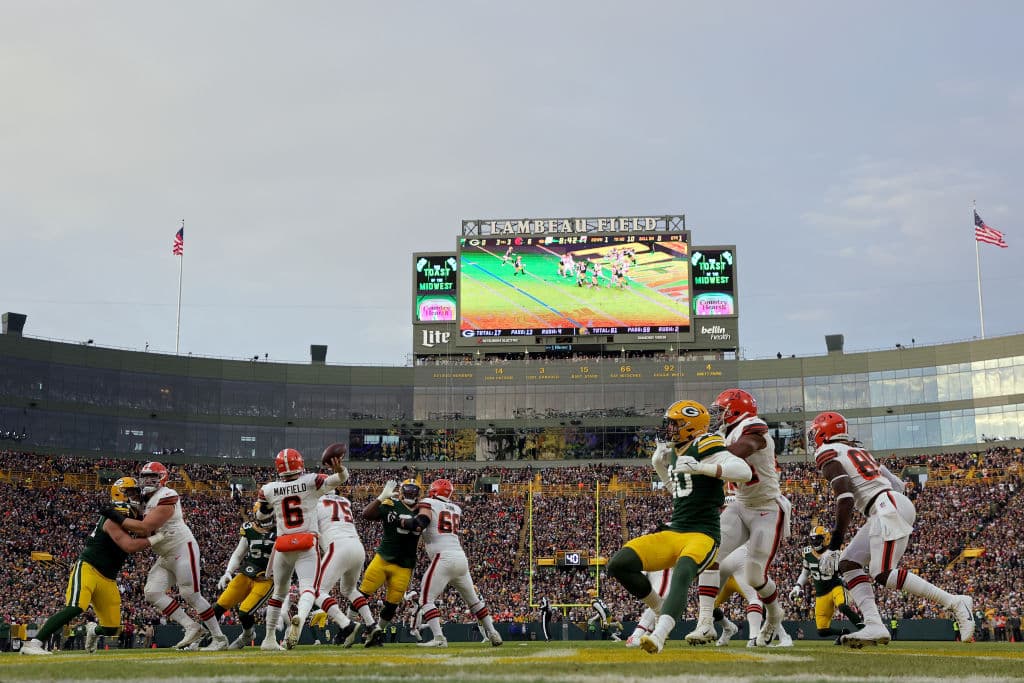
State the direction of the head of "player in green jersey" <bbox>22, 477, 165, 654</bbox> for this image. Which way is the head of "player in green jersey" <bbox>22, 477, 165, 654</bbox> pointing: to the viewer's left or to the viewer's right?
to the viewer's right

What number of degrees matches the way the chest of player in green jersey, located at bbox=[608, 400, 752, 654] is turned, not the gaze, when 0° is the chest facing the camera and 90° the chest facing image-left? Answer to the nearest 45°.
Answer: approximately 45°

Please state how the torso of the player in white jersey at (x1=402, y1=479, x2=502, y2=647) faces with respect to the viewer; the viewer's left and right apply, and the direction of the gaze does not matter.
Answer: facing away from the viewer and to the left of the viewer

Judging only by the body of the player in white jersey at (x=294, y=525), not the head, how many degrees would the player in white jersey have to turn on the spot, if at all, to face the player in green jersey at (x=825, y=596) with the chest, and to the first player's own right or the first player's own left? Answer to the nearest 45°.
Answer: approximately 90° to the first player's own right

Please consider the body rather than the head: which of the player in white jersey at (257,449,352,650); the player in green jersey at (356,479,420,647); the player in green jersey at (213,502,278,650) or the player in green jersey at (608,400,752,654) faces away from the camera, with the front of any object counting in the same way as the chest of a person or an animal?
the player in white jersey

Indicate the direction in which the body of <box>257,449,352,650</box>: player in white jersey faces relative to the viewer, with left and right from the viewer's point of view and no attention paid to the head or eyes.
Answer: facing away from the viewer

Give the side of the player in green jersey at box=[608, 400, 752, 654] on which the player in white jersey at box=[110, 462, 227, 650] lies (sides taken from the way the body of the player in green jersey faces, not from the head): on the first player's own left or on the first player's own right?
on the first player's own right

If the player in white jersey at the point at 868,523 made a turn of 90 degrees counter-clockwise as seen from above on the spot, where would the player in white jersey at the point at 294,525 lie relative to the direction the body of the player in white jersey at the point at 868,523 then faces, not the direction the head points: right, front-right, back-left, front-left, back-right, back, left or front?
front-right

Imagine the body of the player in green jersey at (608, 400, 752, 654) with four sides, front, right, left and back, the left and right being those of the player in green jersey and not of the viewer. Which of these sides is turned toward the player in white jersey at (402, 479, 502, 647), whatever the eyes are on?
right

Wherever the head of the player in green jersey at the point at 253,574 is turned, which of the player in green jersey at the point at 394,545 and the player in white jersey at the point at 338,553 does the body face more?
the player in white jersey

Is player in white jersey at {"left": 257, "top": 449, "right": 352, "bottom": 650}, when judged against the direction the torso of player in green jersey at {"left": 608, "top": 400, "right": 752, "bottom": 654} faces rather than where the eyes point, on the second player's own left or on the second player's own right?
on the second player's own right

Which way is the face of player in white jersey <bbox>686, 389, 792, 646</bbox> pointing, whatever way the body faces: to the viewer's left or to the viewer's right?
to the viewer's left

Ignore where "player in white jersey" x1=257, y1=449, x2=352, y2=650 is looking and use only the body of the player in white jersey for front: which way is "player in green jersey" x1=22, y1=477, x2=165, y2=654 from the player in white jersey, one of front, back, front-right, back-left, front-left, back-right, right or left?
left

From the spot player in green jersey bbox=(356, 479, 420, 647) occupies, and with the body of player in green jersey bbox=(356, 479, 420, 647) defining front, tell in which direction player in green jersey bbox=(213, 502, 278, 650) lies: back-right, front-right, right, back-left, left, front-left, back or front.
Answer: right

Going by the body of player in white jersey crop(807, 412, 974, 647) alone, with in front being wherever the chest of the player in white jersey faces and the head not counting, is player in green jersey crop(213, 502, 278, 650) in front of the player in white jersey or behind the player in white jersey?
in front
